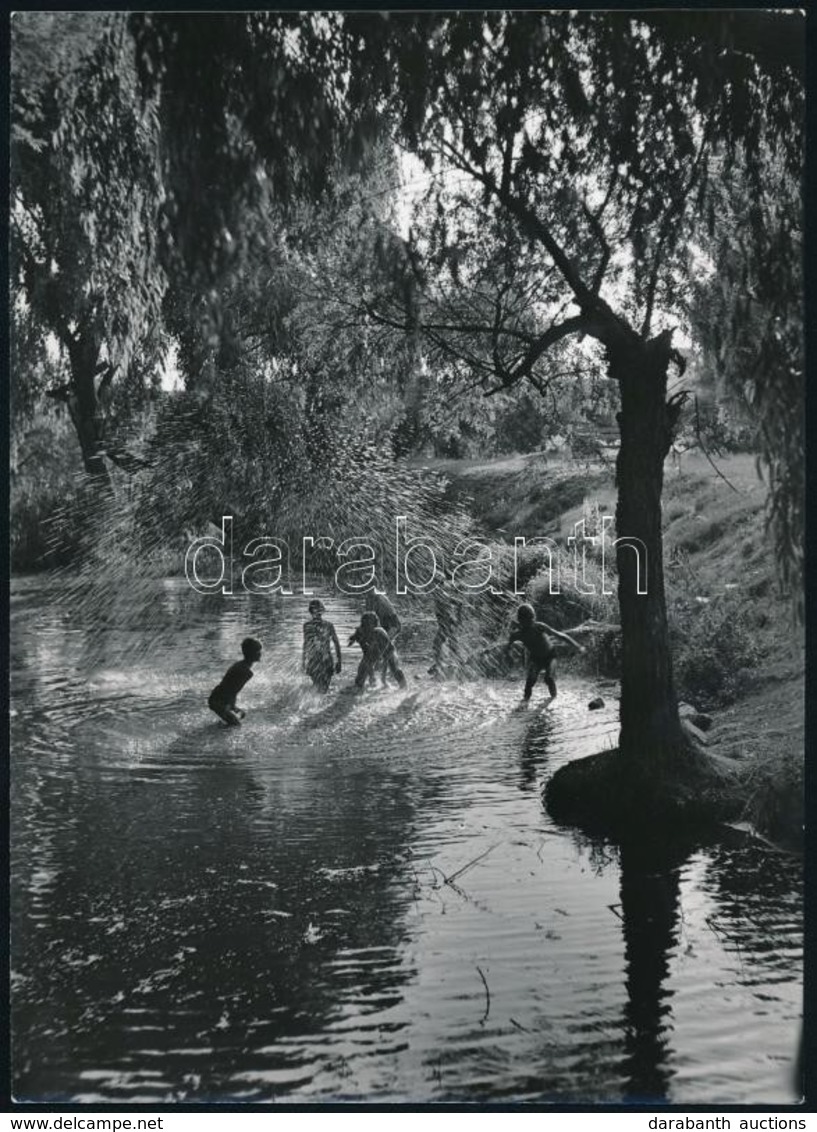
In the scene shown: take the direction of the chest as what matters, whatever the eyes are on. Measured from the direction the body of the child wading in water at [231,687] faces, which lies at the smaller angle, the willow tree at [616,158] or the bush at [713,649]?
the bush

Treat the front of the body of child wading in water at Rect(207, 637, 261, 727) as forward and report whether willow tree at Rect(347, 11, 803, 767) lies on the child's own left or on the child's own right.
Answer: on the child's own right

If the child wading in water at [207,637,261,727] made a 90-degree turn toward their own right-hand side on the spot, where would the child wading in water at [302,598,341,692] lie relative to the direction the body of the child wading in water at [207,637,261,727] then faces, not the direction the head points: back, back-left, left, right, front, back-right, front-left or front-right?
back-left

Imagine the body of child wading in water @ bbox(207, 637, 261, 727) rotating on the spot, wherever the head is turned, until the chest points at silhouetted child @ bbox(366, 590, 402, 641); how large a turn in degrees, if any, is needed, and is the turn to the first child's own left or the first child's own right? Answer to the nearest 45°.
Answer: approximately 45° to the first child's own left

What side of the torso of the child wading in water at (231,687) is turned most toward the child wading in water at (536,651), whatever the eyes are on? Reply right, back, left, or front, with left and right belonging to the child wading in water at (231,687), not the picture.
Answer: front

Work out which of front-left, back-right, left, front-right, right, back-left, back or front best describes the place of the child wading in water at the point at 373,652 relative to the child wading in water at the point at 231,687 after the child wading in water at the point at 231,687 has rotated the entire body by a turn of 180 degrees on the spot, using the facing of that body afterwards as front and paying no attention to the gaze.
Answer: back-right

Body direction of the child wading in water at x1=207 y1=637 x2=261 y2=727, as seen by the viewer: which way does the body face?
to the viewer's right
